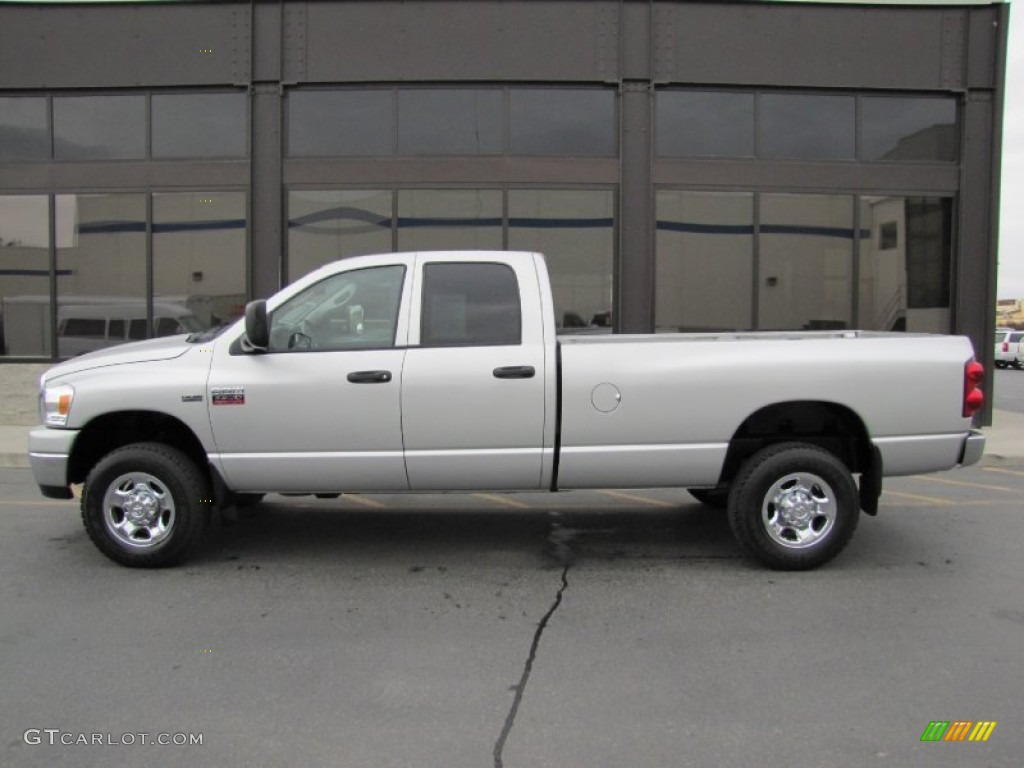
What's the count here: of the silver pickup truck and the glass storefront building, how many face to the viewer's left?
1

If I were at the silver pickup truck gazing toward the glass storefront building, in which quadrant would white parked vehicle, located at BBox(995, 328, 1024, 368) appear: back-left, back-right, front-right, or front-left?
front-right

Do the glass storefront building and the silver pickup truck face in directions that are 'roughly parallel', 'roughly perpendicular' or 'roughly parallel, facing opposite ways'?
roughly perpendicular

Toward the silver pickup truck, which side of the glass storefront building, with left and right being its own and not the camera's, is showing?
front

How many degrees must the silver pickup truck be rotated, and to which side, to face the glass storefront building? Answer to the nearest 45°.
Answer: approximately 90° to its right

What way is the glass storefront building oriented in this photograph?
toward the camera

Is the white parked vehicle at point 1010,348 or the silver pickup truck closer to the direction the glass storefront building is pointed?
the silver pickup truck

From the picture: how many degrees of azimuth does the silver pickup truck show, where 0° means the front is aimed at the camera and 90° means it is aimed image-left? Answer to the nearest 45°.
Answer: approximately 90°

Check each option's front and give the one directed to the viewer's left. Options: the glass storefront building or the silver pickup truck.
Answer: the silver pickup truck

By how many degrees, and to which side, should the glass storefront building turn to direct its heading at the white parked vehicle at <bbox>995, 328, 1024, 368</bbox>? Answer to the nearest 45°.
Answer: approximately 135° to its left

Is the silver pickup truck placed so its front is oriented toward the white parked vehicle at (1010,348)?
no
